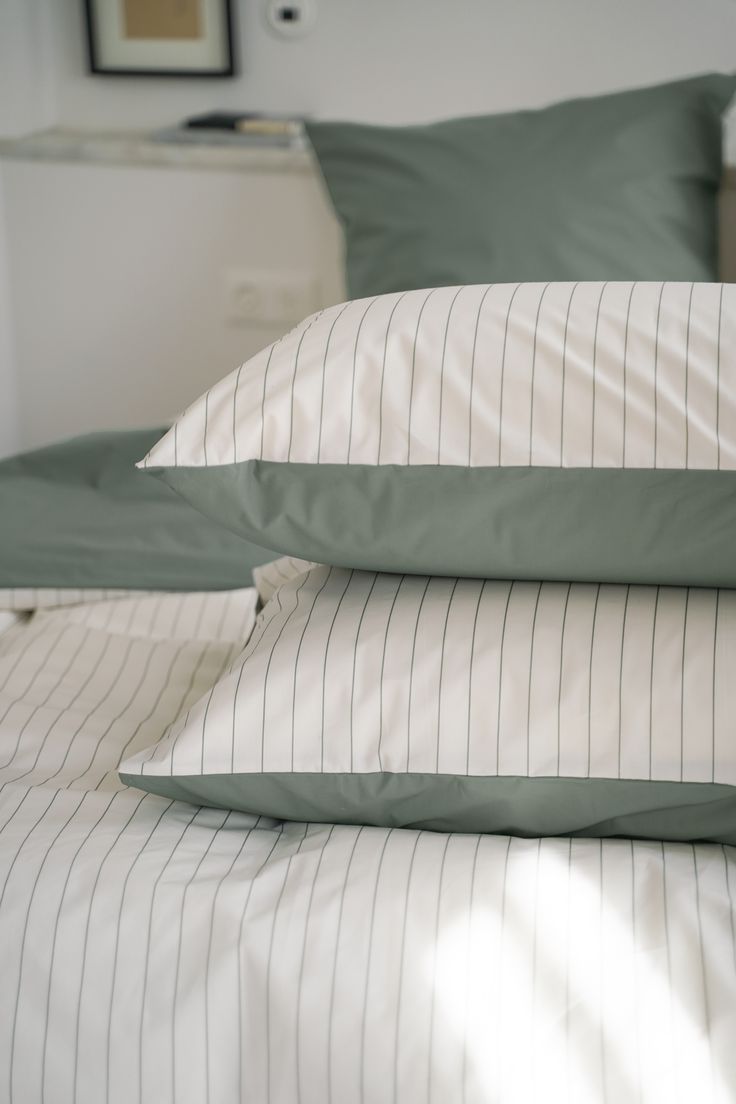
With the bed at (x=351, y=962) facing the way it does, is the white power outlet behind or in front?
behind

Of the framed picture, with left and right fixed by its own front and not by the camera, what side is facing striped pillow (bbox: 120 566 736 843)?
front

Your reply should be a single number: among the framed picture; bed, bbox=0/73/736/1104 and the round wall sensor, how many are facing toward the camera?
3

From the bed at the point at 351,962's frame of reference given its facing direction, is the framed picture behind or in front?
behind

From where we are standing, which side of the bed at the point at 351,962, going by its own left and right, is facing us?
front

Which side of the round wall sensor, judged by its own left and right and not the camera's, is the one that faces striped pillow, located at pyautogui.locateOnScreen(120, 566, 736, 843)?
front

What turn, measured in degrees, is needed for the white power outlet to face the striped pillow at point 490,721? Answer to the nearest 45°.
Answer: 0° — it already faces it

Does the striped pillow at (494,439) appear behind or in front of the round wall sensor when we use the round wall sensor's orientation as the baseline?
in front

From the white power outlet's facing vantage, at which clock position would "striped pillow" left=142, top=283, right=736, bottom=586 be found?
The striped pillow is roughly at 12 o'clock from the white power outlet.

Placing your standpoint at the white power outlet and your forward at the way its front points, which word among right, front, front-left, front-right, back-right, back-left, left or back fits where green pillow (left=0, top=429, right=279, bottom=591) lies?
front

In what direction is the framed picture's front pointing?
toward the camera
